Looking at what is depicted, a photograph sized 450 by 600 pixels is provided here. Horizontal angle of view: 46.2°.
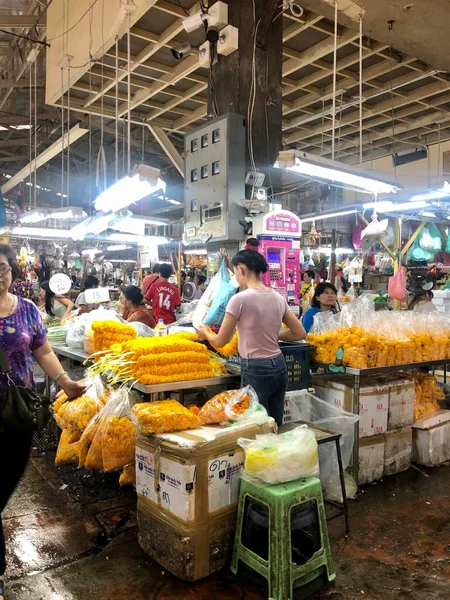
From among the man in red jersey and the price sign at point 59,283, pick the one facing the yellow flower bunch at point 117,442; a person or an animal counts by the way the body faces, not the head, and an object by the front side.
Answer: the price sign

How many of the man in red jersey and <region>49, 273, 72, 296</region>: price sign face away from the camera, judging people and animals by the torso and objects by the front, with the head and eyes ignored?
1

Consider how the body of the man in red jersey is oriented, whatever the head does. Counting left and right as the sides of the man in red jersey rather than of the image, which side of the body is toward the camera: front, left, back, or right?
back

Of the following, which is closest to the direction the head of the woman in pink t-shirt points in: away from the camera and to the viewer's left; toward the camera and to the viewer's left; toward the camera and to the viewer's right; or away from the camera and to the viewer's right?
away from the camera and to the viewer's left

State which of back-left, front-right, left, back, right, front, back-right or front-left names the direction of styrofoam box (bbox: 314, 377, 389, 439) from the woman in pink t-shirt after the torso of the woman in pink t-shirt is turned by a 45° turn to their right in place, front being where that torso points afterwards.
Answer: front-right

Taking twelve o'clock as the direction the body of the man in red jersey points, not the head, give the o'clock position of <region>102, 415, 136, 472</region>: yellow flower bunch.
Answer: The yellow flower bunch is roughly at 6 o'clock from the man in red jersey.

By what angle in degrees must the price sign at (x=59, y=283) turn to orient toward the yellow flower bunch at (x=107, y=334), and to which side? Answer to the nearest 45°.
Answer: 0° — it already faces it

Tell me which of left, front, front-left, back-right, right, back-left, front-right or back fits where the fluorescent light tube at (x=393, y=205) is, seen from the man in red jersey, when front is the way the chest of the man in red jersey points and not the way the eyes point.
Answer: right

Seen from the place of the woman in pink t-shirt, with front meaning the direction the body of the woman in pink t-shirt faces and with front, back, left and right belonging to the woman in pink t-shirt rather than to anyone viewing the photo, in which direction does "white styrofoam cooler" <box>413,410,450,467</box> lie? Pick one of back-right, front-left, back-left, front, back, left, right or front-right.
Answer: right

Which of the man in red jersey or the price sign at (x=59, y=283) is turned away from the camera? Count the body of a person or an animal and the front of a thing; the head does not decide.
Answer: the man in red jersey

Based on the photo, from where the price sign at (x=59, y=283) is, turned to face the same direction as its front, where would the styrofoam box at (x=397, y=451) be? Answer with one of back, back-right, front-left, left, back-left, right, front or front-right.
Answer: front-left

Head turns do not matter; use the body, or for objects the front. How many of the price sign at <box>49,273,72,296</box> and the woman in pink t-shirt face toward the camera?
1

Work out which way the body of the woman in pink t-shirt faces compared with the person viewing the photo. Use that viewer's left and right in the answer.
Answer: facing away from the viewer and to the left of the viewer

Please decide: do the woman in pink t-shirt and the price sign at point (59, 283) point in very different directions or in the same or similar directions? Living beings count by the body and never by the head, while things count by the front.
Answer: very different directions

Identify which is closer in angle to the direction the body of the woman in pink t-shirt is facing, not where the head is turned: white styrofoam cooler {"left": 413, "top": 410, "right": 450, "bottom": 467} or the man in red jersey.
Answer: the man in red jersey

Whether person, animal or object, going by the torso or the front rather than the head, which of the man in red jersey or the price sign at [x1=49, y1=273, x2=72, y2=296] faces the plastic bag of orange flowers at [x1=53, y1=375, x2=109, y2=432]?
the price sign
